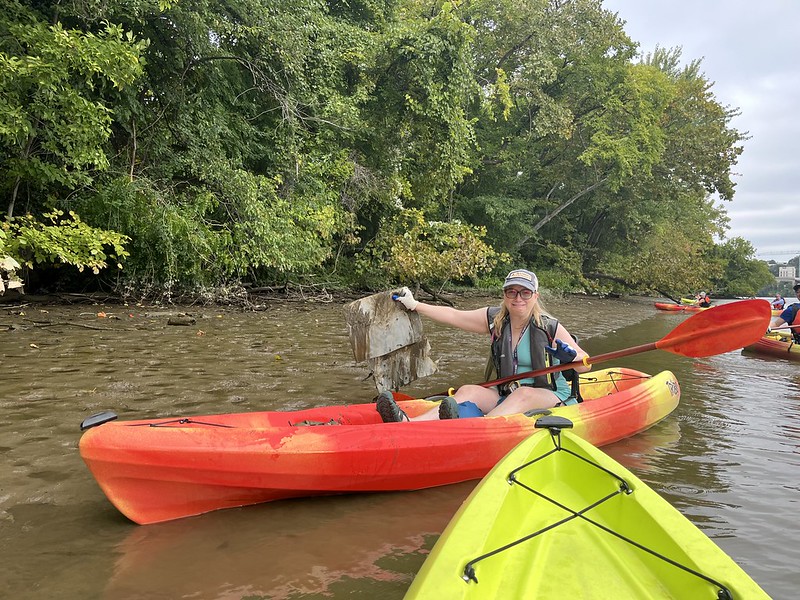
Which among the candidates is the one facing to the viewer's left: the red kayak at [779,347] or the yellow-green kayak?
the red kayak

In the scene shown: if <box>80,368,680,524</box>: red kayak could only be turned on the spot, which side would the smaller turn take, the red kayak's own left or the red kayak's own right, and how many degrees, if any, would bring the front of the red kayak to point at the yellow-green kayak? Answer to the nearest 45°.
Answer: approximately 90° to the red kayak's own left

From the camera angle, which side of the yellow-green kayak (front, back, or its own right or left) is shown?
back

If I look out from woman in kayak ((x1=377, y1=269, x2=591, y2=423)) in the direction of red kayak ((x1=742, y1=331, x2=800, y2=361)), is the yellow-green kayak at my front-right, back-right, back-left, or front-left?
back-right

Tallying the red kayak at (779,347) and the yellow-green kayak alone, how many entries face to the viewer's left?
1

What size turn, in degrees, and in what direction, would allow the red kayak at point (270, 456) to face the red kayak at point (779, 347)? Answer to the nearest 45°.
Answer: approximately 180°

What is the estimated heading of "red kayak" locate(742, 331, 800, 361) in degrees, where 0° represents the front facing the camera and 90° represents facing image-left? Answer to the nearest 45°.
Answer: approximately 90°

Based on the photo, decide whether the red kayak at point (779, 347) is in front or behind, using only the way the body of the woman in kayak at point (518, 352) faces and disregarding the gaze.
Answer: behind

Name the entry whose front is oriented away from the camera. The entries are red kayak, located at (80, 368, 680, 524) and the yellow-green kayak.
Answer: the yellow-green kayak
